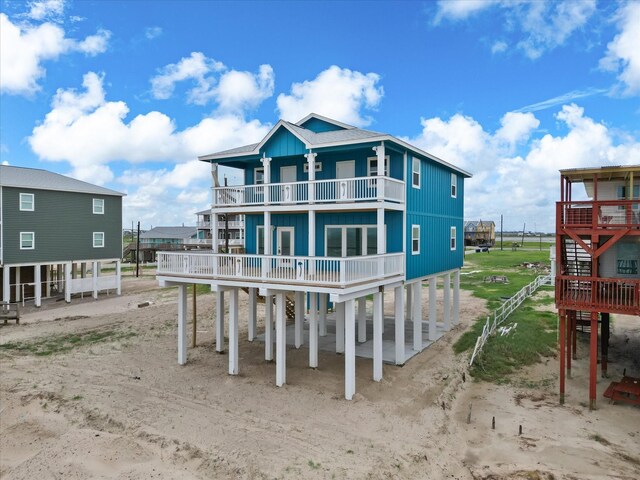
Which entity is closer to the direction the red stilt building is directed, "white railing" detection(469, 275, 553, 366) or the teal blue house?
the teal blue house

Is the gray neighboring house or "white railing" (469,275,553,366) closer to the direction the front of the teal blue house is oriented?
the gray neighboring house

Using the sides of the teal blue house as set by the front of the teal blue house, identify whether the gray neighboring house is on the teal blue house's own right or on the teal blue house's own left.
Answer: on the teal blue house's own right

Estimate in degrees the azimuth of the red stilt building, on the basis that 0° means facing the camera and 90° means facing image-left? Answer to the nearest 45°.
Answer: approximately 0°

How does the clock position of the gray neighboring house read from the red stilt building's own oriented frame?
The gray neighboring house is roughly at 3 o'clock from the red stilt building.

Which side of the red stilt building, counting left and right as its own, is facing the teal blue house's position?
right

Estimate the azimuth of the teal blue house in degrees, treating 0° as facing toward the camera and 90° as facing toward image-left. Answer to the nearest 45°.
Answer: approximately 45°
